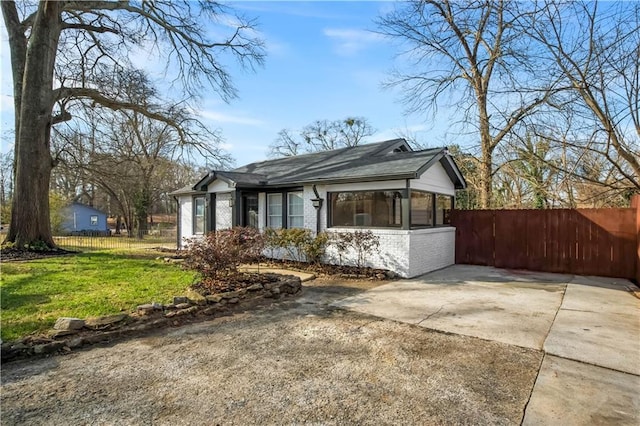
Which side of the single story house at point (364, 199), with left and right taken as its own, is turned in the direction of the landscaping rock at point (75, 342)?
front

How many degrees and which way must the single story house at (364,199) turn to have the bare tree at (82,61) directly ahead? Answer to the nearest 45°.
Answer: approximately 45° to its right

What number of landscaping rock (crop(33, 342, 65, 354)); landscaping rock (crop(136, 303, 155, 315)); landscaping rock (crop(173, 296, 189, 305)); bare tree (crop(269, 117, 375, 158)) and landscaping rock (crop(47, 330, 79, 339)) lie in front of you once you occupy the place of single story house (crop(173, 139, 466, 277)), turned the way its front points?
4

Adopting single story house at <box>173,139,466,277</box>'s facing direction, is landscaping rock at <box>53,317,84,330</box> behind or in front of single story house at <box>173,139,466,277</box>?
in front

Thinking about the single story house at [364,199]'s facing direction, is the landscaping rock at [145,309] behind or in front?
in front

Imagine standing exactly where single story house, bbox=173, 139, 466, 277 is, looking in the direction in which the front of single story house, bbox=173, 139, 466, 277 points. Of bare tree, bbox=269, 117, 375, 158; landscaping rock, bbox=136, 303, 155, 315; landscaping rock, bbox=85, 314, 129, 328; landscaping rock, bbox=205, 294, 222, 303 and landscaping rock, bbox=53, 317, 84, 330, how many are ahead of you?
4

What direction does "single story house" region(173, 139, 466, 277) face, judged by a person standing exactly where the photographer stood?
facing the viewer and to the left of the viewer

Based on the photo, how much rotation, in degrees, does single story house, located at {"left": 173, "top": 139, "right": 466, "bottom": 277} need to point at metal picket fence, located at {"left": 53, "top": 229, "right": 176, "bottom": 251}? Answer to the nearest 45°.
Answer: approximately 90° to its right

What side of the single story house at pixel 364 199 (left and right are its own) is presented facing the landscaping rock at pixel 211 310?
front

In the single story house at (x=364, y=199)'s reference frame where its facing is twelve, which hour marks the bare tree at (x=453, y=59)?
The bare tree is roughly at 6 o'clock from the single story house.

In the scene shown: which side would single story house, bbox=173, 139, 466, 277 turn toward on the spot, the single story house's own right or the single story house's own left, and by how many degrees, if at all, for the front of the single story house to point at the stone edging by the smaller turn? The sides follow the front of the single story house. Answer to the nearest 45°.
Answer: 0° — it already faces it

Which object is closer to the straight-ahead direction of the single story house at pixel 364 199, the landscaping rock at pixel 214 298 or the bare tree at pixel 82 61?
the landscaping rock

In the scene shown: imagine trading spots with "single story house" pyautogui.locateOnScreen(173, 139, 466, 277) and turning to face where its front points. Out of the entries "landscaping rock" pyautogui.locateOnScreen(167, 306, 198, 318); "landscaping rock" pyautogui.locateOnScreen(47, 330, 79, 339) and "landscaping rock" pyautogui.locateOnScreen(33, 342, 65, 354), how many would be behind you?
0

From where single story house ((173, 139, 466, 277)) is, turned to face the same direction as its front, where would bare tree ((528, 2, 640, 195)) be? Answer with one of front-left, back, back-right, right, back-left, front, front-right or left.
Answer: left
